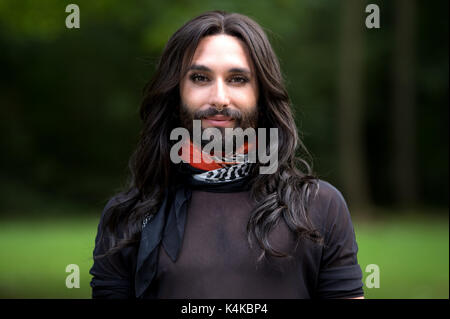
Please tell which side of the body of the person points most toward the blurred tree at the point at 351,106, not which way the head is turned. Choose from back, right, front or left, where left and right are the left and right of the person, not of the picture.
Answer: back

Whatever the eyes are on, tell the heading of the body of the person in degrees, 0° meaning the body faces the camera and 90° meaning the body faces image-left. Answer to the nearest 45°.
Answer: approximately 0°

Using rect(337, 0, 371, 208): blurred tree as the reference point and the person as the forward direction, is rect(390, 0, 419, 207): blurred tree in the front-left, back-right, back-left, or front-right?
back-left

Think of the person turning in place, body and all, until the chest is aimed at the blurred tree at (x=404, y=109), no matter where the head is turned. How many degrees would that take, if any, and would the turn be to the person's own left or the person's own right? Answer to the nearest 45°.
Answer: approximately 180°
